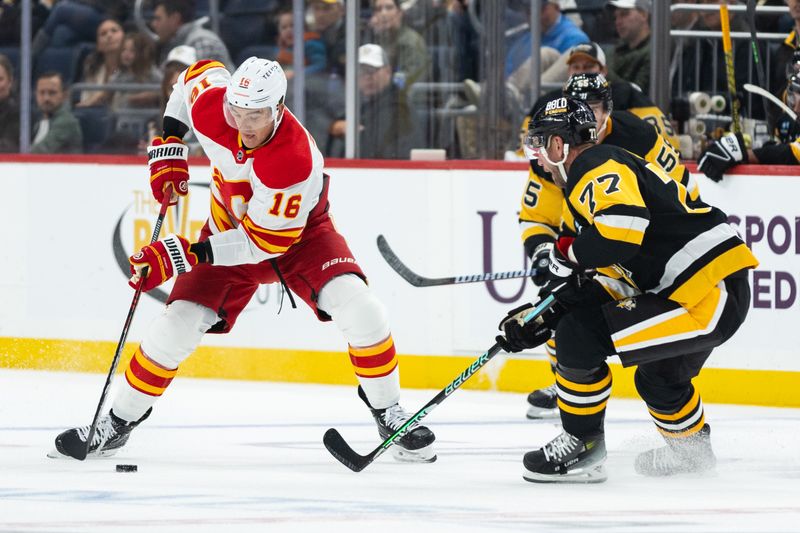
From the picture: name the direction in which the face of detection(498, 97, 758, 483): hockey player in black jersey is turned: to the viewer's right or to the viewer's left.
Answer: to the viewer's left

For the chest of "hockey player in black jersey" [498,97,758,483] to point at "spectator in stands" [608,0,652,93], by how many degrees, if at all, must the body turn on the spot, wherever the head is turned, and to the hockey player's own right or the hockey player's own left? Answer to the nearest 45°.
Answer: approximately 90° to the hockey player's own right

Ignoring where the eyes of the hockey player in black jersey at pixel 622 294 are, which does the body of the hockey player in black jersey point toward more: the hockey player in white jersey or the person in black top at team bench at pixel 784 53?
the hockey player in white jersey

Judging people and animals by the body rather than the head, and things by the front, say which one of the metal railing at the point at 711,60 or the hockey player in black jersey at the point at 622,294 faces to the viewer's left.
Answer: the hockey player in black jersey

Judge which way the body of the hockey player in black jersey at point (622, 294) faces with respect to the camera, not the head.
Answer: to the viewer's left

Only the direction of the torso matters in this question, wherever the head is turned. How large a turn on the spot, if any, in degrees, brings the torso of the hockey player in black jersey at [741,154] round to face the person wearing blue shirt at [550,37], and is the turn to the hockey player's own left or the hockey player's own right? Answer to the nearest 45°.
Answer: approximately 90° to the hockey player's own right

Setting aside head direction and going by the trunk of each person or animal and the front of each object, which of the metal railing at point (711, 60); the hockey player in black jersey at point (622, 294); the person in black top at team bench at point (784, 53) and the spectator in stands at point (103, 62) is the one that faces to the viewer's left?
the hockey player in black jersey
